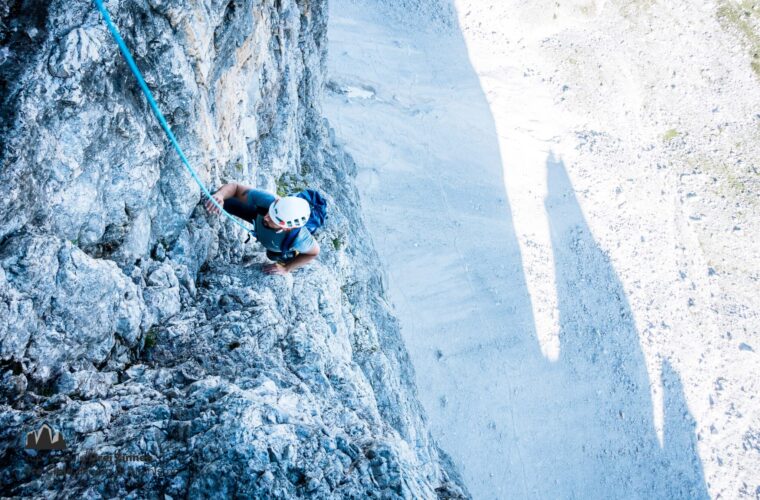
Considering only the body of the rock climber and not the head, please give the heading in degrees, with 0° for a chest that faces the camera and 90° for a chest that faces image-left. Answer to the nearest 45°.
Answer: approximately 45°

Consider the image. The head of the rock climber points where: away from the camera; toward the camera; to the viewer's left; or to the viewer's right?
to the viewer's left
